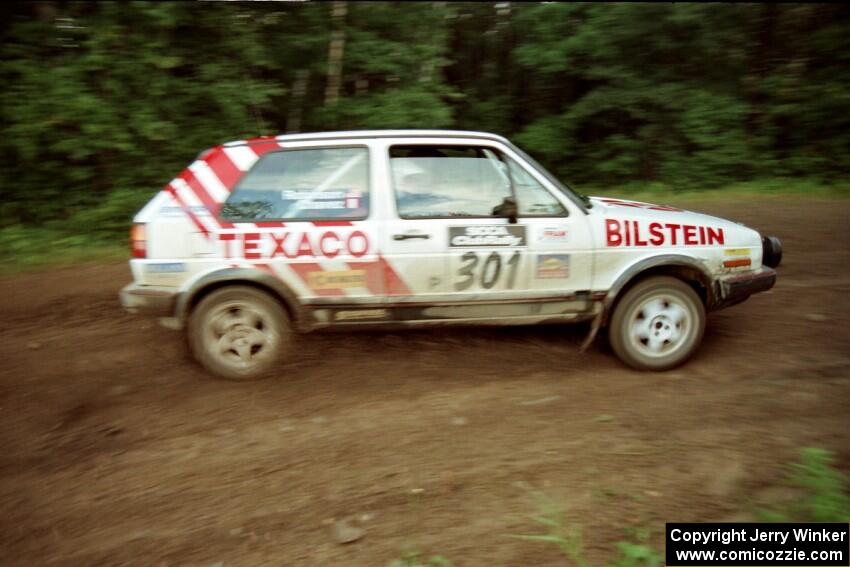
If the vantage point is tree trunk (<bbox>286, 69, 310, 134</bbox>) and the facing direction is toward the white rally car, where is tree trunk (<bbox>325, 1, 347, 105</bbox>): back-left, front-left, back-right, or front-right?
front-left

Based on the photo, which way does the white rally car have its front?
to the viewer's right

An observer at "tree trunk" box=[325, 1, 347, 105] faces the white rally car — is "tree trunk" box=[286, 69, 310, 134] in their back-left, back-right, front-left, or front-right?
back-right

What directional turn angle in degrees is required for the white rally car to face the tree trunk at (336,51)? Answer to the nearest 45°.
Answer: approximately 90° to its left

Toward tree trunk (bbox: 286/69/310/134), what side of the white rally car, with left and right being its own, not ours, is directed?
left
